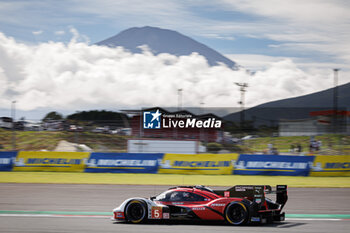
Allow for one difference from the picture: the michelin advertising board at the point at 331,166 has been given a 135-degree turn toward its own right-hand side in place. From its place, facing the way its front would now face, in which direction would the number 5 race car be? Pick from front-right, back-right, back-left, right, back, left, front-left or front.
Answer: back-left

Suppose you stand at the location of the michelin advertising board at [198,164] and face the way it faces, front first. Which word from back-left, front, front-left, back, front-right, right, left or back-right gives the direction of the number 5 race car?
front

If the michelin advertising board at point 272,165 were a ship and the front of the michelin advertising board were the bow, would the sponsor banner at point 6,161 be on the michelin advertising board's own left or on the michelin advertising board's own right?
on the michelin advertising board's own right

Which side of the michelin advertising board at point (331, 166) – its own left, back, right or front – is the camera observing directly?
front

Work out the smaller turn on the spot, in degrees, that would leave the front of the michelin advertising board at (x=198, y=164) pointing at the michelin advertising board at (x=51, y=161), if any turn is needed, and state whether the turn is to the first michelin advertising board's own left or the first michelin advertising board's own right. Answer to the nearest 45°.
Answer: approximately 90° to the first michelin advertising board's own right

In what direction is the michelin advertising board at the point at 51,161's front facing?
toward the camera

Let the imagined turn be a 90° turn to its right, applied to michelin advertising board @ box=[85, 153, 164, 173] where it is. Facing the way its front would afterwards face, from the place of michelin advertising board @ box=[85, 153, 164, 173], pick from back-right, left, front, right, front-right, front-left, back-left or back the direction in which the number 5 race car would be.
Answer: left

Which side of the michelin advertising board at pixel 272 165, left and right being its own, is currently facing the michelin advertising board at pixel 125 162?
right

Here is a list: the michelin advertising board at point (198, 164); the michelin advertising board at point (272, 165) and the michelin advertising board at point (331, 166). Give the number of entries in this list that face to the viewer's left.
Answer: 0

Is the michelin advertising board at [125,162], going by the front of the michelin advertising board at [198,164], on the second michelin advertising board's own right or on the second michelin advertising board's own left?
on the second michelin advertising board's own right
